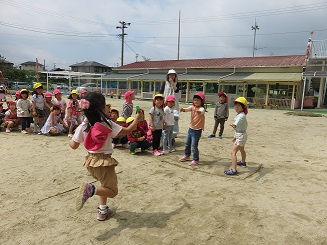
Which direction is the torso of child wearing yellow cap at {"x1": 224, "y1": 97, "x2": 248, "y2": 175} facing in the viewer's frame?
to the viewer's left

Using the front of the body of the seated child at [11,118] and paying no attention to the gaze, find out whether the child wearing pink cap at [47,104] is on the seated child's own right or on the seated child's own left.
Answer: on the seated child's own left

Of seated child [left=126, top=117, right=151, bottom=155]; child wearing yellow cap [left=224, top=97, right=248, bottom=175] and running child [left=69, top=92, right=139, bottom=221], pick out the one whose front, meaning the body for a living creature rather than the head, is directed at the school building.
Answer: the running child

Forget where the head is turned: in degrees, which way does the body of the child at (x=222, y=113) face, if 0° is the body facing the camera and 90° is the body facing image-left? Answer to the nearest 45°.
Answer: approximately 45°

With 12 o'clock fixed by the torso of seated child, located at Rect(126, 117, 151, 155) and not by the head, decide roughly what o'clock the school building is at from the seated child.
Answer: The school building is roughly at 7 o'clock from the seated child.

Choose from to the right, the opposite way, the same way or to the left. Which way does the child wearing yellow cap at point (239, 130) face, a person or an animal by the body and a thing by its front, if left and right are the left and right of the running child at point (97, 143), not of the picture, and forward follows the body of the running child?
to the left

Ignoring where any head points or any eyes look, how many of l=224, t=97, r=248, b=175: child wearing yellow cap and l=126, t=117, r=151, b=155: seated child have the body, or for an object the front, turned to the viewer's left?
1
